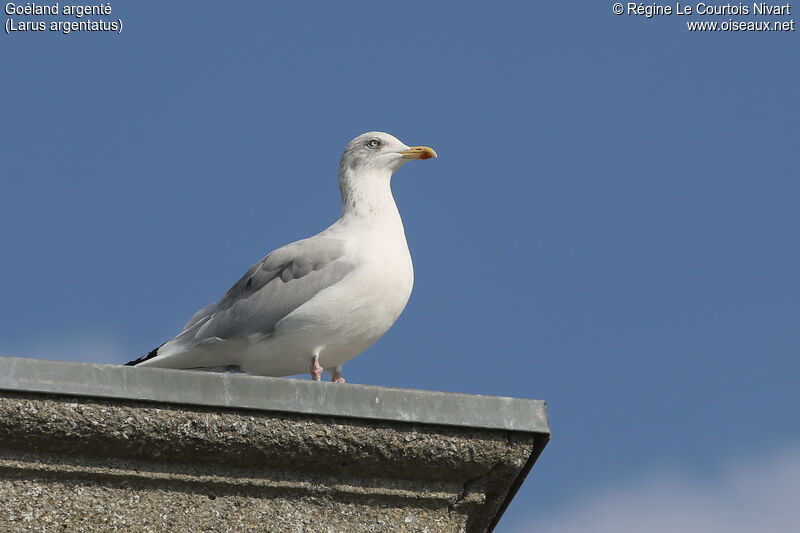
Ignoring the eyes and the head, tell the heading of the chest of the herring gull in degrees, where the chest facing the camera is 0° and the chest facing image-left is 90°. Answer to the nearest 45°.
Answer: approximately 270°
